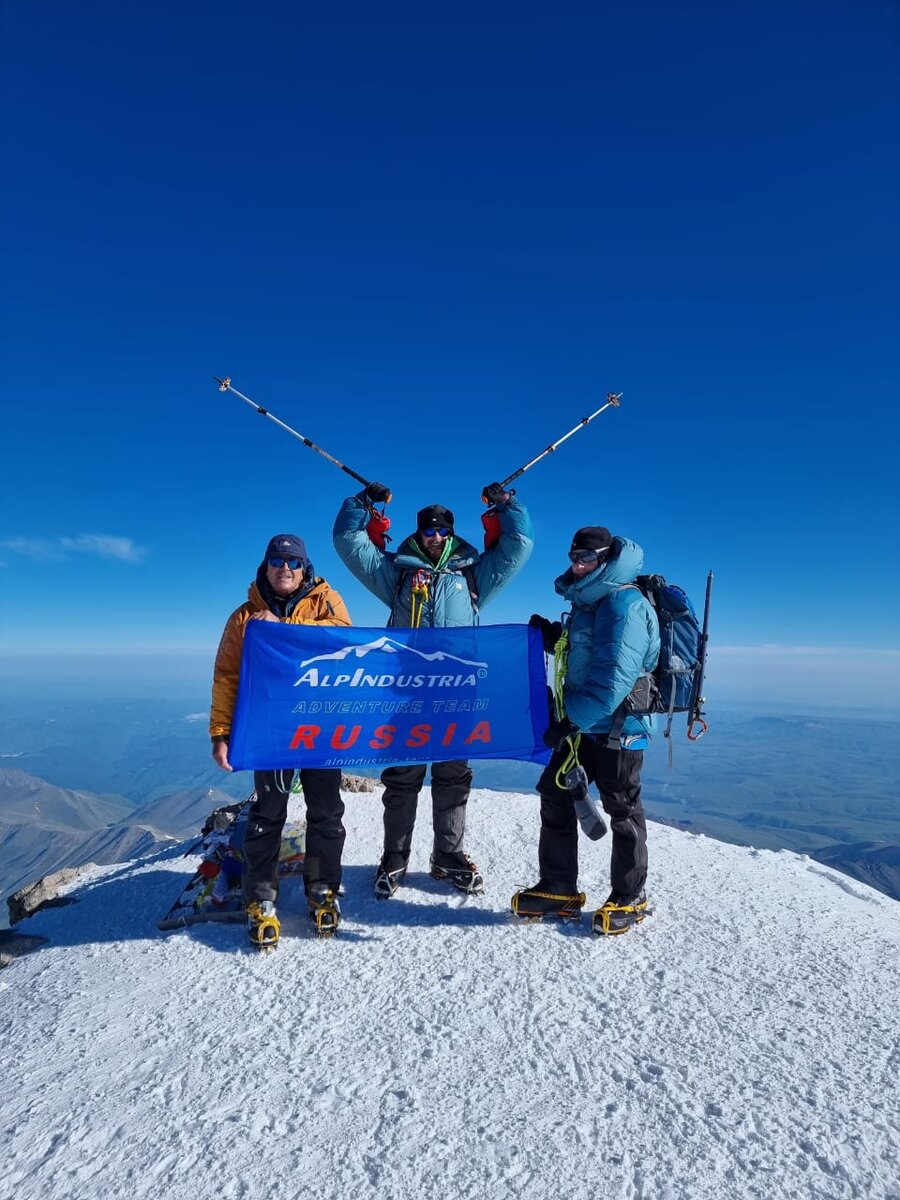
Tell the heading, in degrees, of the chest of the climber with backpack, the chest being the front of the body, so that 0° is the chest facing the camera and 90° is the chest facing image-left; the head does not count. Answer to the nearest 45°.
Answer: approximately 45°

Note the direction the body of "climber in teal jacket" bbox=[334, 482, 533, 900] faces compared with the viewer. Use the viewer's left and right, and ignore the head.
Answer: facing the viewer

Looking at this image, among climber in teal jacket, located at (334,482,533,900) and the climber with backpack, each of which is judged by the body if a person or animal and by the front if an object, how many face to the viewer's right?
0

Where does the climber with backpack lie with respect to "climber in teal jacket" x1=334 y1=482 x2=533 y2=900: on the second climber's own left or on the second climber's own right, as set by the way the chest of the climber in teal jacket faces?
on the second climber's own left

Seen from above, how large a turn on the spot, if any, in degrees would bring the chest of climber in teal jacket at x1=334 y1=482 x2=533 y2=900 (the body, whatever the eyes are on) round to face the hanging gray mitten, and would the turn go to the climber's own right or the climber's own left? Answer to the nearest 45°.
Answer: approximately 45° to the climber's own left
